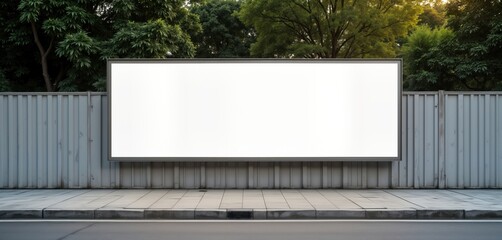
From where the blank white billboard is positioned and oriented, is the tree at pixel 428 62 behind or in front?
behind

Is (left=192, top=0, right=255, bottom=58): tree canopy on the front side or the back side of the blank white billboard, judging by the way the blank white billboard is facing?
on the back side

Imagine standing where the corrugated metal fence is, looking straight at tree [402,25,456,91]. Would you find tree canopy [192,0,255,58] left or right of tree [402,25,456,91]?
left

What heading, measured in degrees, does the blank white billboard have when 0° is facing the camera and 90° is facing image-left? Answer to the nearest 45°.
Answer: approximately 0°

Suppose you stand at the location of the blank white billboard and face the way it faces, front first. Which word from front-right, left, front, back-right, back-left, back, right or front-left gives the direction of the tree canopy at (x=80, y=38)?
back-right
